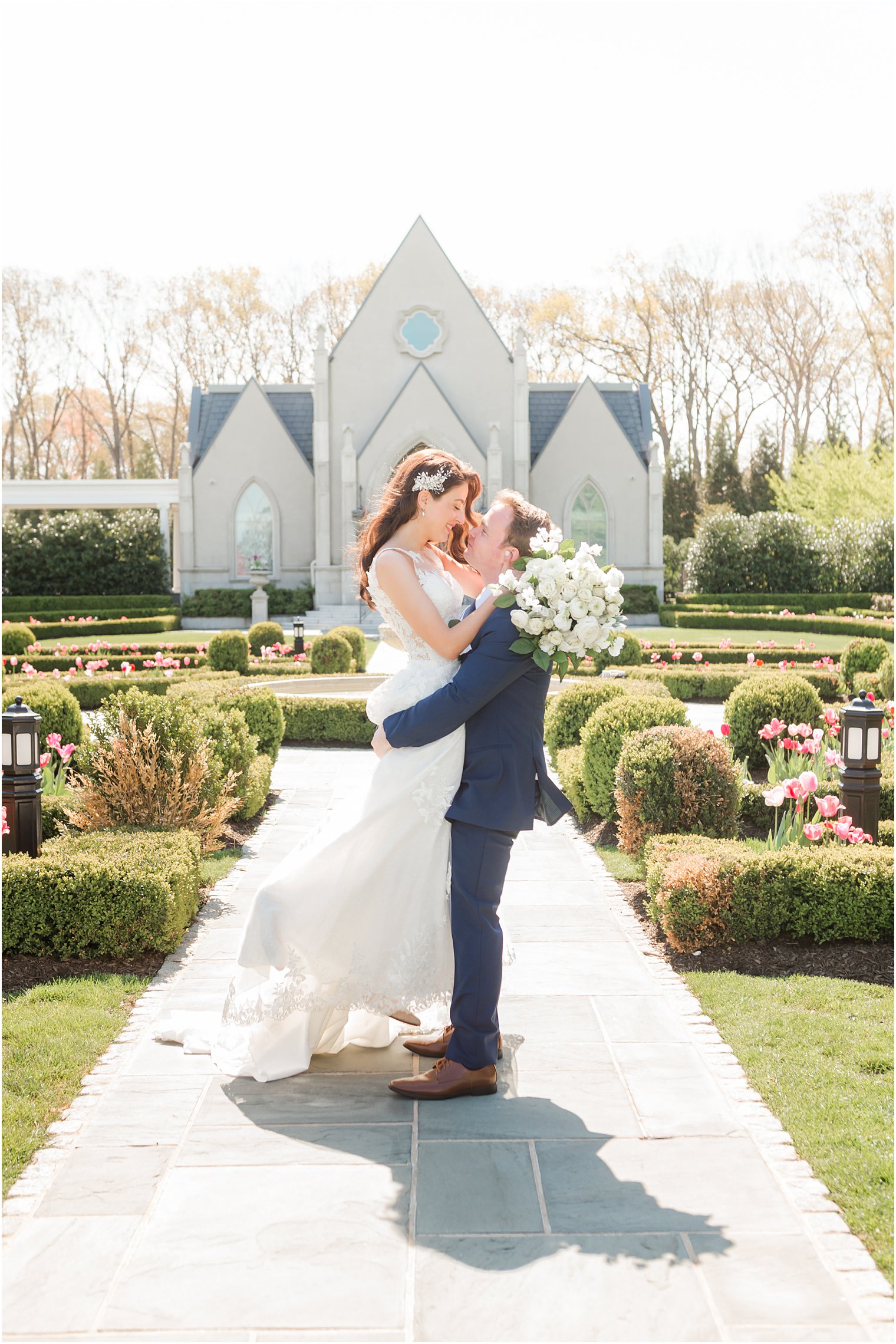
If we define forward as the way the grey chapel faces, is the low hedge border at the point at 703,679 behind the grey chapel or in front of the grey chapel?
in front

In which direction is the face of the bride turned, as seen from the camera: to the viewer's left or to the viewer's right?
to the viewer's right

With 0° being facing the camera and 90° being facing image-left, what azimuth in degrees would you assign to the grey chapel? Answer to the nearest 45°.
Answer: approximately 0°

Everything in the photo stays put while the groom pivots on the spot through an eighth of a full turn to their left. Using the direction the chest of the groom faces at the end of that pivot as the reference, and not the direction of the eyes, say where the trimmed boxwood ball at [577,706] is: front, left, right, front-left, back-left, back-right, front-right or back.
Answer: back-right

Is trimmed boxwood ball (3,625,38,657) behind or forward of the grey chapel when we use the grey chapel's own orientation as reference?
forward

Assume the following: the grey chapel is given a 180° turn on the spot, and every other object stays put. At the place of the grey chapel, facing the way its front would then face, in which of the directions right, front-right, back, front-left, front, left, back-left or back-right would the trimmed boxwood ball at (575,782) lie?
back

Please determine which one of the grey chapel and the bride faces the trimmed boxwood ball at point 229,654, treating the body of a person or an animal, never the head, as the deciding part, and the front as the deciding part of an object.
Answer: the grey chapel

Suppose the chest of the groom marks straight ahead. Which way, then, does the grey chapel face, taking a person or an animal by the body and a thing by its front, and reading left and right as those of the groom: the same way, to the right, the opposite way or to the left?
to the left

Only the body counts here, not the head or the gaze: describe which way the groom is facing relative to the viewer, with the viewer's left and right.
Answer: facing to the left of the viewer

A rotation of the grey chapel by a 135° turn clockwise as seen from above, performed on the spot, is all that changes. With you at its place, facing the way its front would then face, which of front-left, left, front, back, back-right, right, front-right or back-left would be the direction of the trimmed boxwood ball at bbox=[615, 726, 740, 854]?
back-left

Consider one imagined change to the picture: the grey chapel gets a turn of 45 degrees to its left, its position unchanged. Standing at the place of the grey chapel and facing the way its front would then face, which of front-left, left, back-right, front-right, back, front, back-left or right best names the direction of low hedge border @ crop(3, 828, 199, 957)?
front-right

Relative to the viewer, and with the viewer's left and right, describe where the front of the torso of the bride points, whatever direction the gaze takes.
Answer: facing to the right of the viewer

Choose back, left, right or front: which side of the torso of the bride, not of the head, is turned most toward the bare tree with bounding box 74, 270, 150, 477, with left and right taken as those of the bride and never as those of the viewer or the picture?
left

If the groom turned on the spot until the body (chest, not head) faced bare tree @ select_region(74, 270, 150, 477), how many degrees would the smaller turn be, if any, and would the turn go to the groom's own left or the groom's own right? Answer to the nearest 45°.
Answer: approximately 90° to the groom's own right
